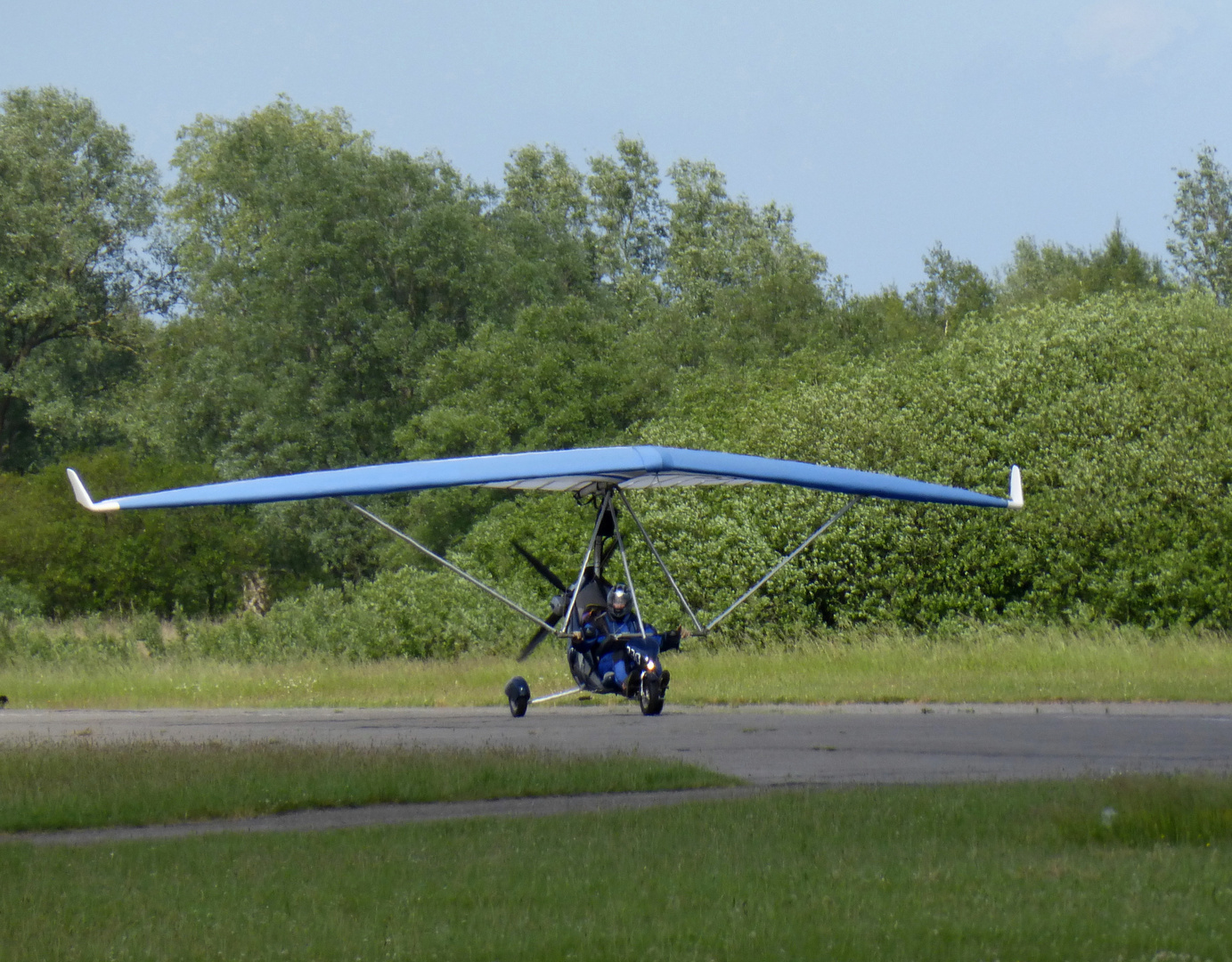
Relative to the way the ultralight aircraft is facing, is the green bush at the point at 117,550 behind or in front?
behind

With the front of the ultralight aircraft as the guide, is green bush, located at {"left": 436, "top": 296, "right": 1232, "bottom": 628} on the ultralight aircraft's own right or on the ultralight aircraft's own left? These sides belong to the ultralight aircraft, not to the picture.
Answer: on the ultralight aircraft's own left

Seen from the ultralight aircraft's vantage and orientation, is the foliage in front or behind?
behind

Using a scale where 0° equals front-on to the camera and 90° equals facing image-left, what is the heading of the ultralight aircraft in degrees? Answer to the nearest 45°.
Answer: approximately 315°
